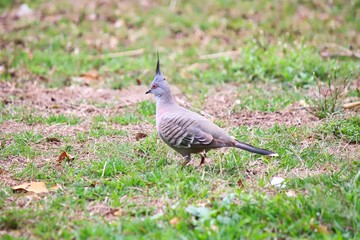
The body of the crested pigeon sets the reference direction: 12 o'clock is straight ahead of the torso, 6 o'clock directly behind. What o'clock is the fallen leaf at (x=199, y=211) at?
The fallen leaf is roughly at 9 o'clock from the crested pigeon.

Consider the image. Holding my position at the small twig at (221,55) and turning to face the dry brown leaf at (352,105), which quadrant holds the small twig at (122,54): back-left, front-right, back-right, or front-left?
back-right

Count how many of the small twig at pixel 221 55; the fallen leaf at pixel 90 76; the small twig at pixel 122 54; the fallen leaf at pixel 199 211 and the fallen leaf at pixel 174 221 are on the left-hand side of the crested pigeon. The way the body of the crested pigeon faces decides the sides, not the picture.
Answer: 2

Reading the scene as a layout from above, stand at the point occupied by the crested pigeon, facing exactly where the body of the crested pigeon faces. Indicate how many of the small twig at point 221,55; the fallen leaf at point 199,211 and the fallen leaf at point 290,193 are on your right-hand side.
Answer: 1

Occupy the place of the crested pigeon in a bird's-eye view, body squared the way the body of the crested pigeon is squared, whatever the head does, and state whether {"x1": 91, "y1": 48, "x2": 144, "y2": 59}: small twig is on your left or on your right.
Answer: on your right

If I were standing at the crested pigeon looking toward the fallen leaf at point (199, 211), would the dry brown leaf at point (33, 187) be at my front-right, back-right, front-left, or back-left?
front-right

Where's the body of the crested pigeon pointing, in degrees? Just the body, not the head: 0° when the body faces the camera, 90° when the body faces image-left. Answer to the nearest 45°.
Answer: approximately 90°

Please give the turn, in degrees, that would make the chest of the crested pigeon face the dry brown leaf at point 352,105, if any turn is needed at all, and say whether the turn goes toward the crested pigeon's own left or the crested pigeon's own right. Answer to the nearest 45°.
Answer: approximately 135° to the crested pigeon's own right

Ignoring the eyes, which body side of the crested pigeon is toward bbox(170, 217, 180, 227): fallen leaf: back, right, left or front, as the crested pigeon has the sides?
left

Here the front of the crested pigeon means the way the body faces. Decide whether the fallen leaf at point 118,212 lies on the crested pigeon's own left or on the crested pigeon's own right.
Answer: on the crested pigeon's own left

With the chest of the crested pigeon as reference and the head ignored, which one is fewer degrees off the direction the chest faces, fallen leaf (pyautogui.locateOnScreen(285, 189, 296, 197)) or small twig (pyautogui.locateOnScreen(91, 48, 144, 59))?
the small twig

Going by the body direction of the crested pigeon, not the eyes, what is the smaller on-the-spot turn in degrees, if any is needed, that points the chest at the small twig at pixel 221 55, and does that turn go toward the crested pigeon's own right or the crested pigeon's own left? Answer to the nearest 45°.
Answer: approximately 90° to the crested pigeon's own right

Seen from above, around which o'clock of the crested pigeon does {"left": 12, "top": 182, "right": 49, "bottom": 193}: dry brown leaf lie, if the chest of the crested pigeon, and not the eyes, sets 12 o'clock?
The dry brown leaf is roughly at 11 o'clock from the crested pigeon.

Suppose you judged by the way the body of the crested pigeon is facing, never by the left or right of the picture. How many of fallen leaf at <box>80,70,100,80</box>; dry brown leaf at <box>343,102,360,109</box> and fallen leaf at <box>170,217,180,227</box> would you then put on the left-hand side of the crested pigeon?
1

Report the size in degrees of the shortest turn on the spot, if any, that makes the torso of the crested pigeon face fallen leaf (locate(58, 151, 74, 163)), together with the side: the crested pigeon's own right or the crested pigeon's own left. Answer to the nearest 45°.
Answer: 0° — it already faces it

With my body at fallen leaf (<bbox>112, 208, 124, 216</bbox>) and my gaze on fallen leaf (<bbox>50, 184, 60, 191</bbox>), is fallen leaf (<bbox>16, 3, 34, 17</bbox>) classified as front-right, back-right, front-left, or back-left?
front-right
